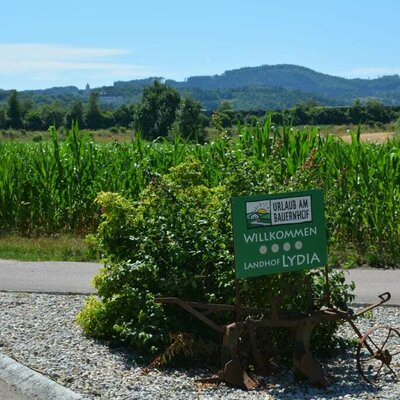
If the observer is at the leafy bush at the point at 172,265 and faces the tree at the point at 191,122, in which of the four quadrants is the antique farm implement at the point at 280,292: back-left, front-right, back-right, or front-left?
back-right

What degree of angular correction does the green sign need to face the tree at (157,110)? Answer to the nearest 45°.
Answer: approximately 180°

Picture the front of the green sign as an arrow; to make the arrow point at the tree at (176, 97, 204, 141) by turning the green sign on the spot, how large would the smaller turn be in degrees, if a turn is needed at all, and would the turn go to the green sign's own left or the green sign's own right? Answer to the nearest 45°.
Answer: approximately 180°

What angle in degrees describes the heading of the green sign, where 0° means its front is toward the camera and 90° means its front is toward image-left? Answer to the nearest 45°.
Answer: approximately 0°
